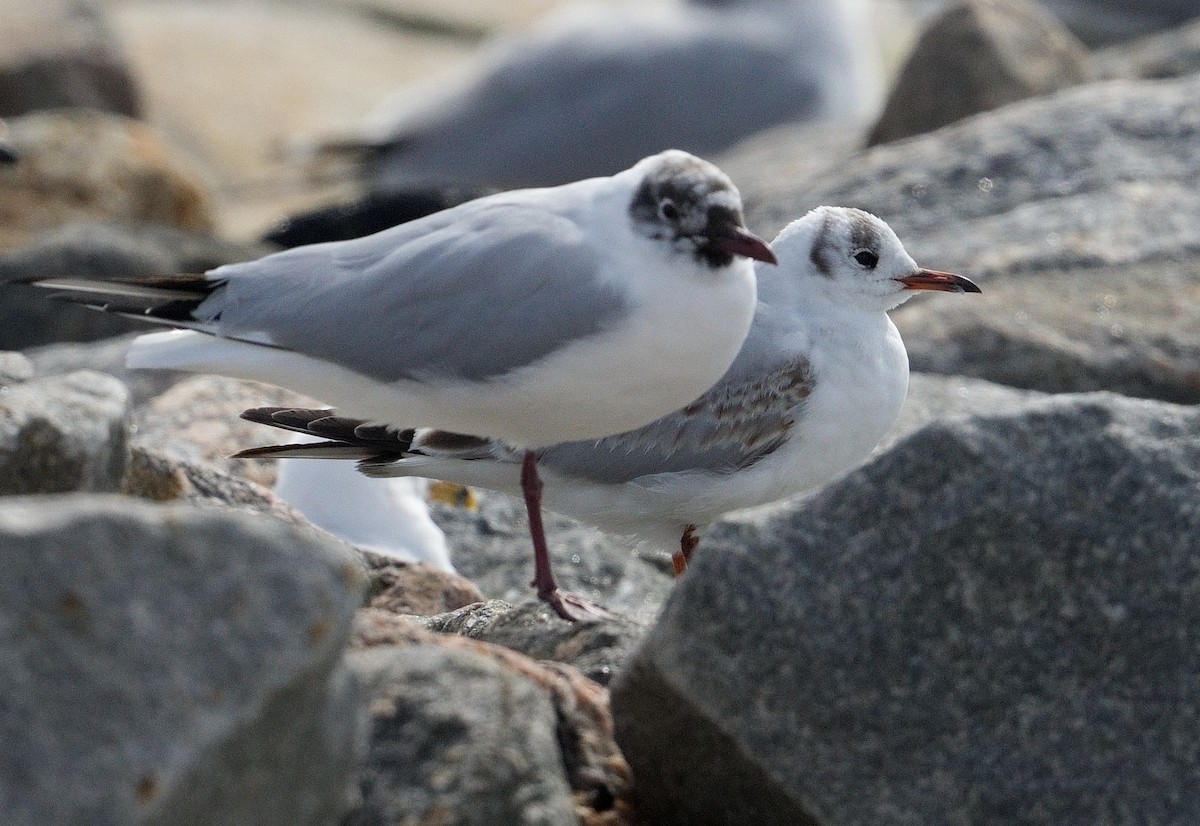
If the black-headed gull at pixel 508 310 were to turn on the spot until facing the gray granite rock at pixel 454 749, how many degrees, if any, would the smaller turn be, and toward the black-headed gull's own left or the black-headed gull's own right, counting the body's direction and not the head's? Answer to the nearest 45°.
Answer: approximately 90° to the black-headed gull's own right

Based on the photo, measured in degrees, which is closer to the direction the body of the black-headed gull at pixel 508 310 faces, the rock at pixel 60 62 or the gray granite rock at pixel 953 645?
the gray granite rock

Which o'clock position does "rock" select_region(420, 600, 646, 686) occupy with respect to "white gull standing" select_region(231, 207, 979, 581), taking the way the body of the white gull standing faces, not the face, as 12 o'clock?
The rock is roughly at 4 o'clock from the white gull standing.

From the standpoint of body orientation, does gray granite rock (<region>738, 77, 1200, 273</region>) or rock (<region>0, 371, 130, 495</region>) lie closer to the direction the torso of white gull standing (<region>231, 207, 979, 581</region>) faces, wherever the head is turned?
the gray granite rock

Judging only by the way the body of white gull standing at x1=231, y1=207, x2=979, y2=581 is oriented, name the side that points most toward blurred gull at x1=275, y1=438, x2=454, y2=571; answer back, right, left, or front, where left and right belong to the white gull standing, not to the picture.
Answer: back

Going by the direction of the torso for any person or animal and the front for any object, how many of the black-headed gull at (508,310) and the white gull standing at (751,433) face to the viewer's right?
2

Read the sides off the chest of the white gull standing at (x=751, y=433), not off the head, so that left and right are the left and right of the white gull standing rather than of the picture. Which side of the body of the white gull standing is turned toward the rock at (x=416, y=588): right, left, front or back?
back

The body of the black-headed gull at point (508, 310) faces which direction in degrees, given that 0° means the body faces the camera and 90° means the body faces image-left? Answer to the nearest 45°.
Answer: approximately 270°

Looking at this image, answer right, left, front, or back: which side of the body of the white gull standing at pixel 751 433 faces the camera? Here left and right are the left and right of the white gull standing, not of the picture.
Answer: right

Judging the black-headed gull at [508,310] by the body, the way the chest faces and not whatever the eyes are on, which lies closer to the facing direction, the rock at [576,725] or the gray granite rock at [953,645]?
the gray granite rock
